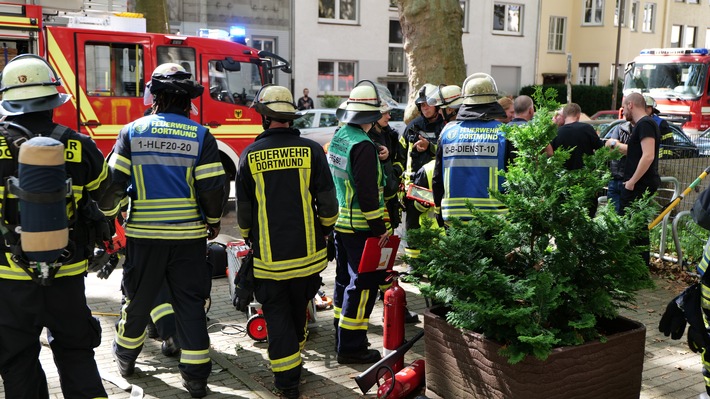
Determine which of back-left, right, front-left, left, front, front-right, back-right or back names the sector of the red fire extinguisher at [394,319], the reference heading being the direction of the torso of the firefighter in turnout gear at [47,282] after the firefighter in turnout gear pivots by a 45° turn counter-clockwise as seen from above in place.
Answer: back-right

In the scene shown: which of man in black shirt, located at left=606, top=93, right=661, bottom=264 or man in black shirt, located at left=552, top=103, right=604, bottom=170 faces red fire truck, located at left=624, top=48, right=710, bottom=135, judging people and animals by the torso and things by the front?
man in black shirt, located at left=552, top=103, right=604, bottom=170

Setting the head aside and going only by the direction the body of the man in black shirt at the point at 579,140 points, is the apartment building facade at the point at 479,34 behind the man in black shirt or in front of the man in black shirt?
in front

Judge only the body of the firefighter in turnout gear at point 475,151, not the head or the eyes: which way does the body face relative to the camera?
away from the camera

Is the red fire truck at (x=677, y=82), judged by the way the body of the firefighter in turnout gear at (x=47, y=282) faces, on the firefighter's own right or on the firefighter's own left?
on the firefighter's own right

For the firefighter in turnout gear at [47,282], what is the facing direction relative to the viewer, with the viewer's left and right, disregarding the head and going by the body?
facing away from the viewer

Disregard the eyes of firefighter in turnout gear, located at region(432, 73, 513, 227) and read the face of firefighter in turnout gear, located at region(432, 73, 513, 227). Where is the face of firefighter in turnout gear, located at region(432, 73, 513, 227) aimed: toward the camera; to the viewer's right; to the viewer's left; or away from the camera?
away from the camera

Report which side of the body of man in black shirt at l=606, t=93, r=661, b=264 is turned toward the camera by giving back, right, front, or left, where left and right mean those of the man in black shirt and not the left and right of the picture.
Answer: left

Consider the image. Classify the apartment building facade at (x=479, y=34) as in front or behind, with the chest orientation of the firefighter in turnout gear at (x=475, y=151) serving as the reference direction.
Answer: in front

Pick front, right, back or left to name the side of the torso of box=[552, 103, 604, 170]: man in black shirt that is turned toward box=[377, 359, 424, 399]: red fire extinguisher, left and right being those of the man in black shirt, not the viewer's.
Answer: back

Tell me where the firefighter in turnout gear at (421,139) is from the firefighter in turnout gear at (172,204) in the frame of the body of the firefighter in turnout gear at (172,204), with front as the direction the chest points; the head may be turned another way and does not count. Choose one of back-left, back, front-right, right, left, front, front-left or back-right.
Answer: front-right

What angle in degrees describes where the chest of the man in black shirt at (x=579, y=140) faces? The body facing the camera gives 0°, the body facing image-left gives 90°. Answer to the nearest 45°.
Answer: approximately 180°

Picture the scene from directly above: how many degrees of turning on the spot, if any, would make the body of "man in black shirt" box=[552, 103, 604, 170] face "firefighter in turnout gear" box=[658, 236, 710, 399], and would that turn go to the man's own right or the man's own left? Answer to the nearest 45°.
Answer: approximately 180°

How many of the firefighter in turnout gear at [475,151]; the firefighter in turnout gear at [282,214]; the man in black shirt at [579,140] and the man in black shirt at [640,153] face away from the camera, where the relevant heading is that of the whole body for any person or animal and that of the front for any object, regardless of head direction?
3
